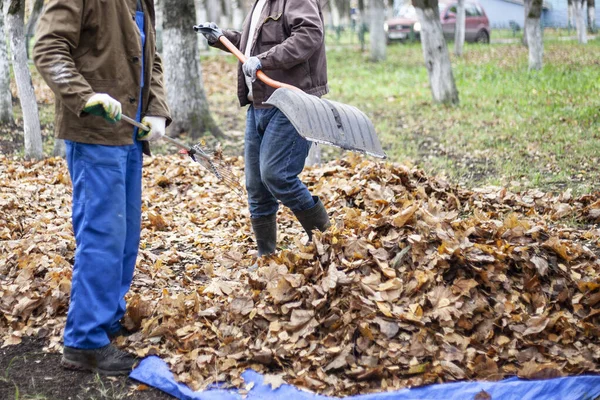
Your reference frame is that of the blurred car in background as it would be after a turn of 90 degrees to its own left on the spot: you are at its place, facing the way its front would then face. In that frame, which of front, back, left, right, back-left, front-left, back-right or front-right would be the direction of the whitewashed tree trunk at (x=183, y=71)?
front-right

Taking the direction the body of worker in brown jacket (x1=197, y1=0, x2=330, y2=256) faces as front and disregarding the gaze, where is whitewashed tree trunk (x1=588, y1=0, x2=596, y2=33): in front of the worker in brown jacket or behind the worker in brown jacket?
behind

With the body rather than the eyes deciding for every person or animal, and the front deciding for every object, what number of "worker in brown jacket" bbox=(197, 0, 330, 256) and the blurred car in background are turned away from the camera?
0

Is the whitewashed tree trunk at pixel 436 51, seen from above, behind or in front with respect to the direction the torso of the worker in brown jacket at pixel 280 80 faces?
behind

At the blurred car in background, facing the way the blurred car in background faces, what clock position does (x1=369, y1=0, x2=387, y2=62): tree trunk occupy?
The tree trunk is roughly at 11 o'clock from the blurred car in background.

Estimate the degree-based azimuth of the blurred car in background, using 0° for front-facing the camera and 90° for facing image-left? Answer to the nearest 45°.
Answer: approximately 45°

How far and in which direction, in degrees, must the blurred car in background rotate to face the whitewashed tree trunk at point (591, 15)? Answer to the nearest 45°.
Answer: approximately 180°

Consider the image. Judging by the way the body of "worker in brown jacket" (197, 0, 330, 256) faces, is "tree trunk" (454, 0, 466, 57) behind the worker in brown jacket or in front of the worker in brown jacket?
behind

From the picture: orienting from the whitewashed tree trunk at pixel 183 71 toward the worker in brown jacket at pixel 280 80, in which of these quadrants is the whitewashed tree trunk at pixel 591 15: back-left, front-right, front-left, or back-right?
back-left

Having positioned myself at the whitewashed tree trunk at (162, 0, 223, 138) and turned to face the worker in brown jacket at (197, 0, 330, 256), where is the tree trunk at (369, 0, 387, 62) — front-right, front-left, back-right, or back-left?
back-left

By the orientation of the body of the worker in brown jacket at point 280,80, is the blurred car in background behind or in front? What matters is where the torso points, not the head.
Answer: behind

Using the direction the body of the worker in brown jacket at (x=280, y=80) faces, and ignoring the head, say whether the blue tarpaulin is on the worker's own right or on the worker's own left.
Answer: on the worker's own left
